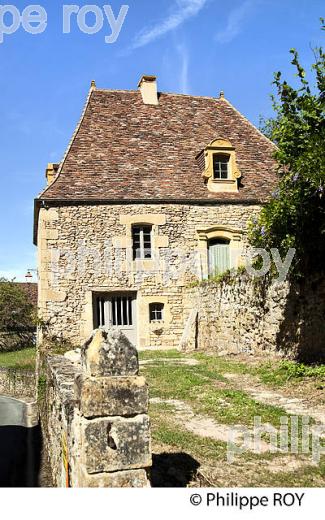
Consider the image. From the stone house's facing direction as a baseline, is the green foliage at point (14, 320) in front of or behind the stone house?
behind

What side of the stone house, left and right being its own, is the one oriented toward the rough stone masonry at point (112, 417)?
front

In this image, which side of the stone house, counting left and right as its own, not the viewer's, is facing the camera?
front

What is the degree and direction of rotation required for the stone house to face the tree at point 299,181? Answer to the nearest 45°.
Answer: approximately 45° to its left

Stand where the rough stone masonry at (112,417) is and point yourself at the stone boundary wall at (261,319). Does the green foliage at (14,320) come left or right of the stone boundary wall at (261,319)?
left

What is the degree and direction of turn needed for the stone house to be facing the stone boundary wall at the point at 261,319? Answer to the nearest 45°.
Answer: approximately 45° to its left
